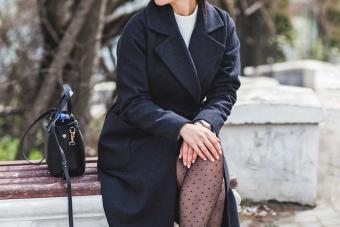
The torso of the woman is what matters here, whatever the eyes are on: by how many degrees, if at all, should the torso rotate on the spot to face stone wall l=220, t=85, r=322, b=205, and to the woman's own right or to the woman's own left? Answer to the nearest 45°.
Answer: approximately 90° to the woman's own left

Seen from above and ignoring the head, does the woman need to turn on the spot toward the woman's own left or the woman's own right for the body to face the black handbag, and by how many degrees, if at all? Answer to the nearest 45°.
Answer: approximately 135° to the woman's own right

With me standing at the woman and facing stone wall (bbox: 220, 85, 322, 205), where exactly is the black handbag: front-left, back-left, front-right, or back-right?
back-left

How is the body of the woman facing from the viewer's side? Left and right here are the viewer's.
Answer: facing the viewer and to the right of the viewer
